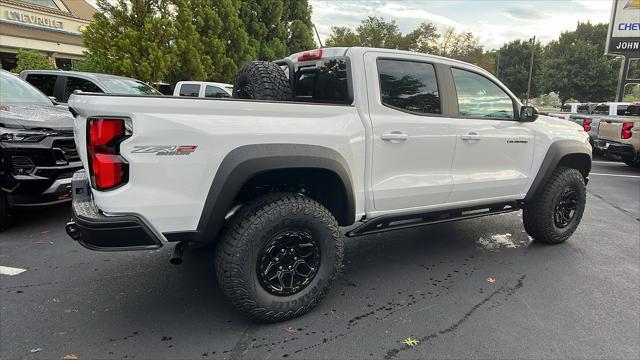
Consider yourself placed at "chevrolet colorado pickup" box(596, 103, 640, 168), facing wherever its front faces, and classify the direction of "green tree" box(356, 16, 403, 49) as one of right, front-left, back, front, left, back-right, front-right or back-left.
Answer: left

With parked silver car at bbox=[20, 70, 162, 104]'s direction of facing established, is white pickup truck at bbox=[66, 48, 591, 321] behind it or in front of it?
in front

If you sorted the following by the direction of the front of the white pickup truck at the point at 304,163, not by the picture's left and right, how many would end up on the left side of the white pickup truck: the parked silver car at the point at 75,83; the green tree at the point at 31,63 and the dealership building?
3

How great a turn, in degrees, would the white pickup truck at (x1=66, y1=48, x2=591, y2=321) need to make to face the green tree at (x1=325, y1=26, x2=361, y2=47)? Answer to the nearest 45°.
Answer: approximately 45° to its left

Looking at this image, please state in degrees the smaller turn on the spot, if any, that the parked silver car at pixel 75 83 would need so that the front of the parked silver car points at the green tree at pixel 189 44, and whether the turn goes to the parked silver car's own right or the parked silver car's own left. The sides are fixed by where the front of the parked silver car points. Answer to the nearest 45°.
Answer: approximately 90° to the parked silver car's own left

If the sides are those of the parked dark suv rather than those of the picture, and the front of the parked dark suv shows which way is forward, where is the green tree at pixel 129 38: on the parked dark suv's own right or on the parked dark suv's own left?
on the parked dark suv's own left

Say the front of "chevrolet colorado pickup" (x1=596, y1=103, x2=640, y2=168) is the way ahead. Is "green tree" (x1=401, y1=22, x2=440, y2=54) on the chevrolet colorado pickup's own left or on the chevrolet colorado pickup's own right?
on the chevrolet colorado pickup's own left

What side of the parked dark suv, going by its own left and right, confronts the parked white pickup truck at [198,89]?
left

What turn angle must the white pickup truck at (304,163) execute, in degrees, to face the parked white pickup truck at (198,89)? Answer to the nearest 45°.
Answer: approximately 45° to its left

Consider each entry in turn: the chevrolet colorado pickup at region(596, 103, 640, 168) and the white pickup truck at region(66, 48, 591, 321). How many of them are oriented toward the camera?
0

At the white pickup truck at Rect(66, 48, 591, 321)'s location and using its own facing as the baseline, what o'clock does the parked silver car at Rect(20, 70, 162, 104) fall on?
The parked silver car is roughly at 9 o'clock from the white pickup truck.

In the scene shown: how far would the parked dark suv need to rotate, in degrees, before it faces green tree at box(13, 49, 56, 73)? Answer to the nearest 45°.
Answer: approximately 135° to its left

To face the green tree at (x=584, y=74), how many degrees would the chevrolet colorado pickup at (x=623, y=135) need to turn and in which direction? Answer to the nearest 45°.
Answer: approximately 45° to its left

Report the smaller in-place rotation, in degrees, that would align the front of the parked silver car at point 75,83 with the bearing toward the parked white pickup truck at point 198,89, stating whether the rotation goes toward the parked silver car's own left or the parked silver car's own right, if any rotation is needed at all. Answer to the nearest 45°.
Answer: approximately 90° to the parked silver car's own left

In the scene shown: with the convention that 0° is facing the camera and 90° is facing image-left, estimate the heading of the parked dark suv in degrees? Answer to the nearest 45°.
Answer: approximately 315°

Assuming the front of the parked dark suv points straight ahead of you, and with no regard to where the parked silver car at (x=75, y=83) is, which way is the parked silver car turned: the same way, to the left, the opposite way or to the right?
the same way

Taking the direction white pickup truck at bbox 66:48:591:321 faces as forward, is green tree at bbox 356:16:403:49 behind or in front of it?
in front
